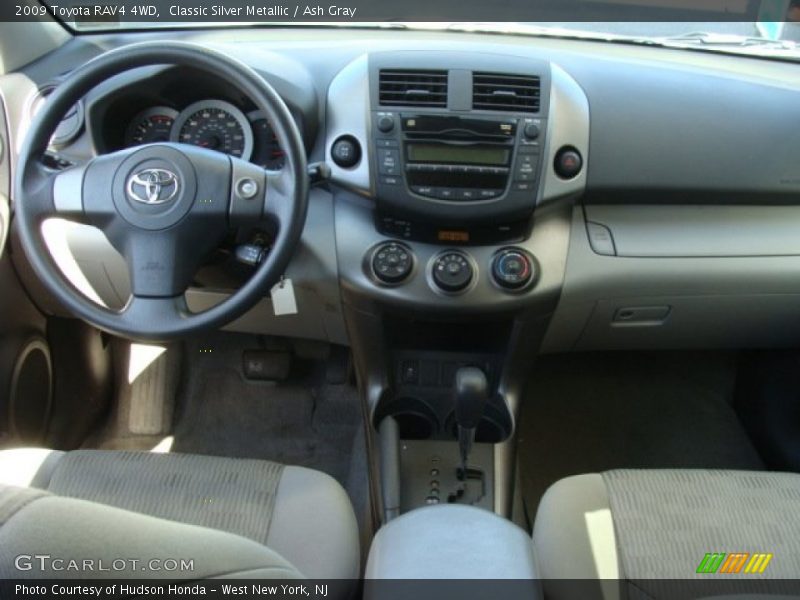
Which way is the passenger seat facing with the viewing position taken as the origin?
facing away from the viewer

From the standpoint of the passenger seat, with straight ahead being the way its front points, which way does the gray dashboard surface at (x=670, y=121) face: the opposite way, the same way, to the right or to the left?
the opposite way

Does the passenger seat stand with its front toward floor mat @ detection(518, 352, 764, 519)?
yes

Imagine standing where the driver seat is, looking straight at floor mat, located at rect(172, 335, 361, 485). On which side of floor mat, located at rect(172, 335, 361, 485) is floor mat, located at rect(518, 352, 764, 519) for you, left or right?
right

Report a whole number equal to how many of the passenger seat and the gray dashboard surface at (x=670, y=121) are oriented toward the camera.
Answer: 1

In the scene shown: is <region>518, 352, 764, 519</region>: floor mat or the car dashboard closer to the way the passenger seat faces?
the floor mat

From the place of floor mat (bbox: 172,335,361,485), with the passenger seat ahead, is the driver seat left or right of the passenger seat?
right

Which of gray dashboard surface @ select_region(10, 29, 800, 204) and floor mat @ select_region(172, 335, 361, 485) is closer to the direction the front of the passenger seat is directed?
the gray dashboard surface

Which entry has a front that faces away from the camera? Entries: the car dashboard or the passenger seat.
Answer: the passenger seat
